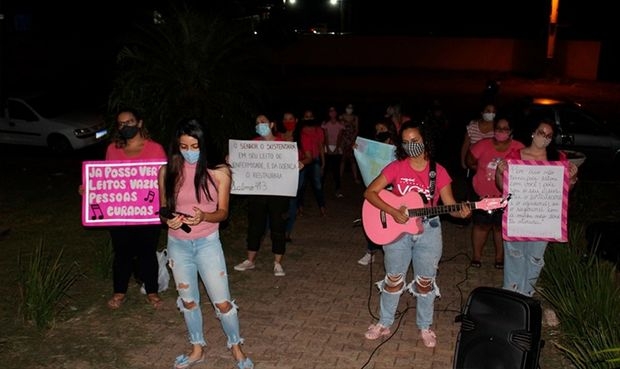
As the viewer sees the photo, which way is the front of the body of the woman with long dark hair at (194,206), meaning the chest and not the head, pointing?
toward the camera

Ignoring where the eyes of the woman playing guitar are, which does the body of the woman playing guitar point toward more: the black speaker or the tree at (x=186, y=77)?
the black speaker

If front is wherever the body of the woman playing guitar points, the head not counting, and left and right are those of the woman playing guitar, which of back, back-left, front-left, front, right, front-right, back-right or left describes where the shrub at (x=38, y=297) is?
right

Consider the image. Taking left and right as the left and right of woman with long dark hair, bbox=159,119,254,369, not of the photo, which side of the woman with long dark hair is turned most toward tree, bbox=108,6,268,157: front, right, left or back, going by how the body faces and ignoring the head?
back

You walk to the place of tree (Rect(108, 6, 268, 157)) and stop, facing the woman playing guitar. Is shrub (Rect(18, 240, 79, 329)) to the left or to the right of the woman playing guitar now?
right

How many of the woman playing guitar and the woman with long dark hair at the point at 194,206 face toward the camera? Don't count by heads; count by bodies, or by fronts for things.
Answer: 2

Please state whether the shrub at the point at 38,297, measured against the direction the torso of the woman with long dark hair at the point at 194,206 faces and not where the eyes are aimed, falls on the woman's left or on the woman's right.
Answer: on the woman's right

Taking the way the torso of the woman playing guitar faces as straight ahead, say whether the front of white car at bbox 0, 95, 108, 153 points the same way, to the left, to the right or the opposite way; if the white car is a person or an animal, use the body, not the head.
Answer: to the left

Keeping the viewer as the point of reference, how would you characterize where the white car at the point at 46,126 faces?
facing the viewer and to the right of the viewer

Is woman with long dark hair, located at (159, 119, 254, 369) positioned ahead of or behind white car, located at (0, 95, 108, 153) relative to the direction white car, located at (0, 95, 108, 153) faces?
ahead

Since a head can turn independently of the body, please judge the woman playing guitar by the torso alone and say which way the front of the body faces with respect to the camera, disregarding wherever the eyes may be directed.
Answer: toward the camera

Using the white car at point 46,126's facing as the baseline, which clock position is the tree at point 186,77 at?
The tree is roughly at 1 o'clock from the white car.

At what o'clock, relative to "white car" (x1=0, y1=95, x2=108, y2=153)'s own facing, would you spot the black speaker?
The black speaker is roughly at 1 o'clock from the white car.
